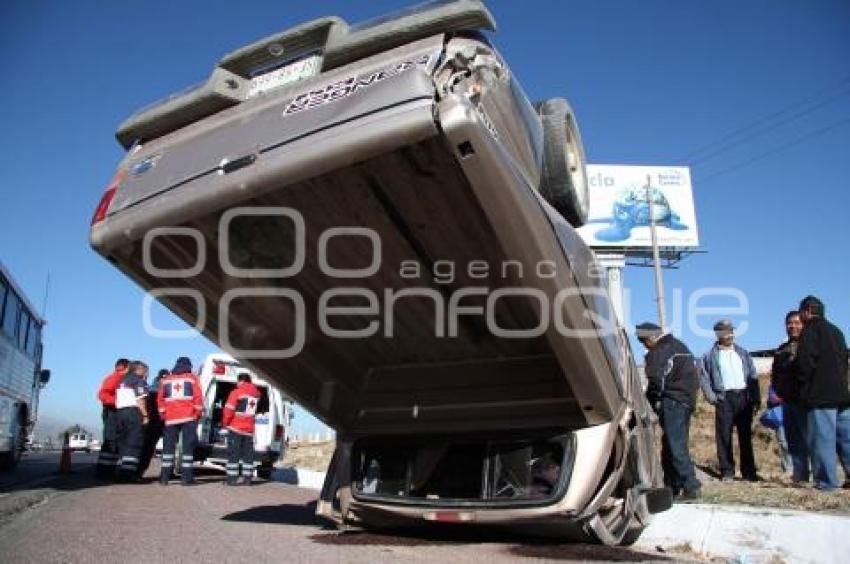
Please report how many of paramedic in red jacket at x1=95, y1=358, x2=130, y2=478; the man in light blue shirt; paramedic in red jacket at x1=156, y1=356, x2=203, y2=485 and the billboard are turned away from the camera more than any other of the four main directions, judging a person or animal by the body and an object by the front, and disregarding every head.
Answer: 1

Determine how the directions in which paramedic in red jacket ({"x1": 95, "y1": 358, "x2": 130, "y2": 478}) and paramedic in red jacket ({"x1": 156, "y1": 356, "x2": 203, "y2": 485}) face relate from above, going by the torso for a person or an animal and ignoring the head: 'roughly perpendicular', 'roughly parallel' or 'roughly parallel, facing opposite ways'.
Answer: roughly perpendicular

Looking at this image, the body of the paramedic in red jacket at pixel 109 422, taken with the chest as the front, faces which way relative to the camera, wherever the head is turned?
to the viewer's right

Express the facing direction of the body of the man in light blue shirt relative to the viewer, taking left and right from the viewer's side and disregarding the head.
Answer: facing the viewer

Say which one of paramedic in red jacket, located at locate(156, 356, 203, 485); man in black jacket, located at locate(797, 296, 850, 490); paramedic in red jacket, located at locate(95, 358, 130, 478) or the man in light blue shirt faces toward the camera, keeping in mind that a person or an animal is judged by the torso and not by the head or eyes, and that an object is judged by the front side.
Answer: the man in light blue shirt

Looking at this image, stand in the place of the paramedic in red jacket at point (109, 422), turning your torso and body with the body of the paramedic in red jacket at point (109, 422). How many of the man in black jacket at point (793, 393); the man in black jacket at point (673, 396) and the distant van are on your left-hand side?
1

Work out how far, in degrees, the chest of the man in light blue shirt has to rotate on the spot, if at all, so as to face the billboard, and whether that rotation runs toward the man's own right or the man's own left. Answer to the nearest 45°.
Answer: approximately 180°

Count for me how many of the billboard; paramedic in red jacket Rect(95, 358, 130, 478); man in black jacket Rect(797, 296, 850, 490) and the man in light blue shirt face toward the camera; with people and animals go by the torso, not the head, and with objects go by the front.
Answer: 2

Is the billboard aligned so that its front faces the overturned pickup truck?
yes

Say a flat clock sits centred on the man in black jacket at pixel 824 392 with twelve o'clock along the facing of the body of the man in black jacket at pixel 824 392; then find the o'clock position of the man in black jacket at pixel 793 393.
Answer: the man in black jacket at pixel 793 393 is roughly at 1 o'clock from the man in black jacket at pixel 824 392.

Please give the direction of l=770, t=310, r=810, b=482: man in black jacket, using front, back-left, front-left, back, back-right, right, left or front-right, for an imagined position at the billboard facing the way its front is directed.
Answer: front

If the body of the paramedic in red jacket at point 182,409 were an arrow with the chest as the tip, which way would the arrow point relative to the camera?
away from the camera

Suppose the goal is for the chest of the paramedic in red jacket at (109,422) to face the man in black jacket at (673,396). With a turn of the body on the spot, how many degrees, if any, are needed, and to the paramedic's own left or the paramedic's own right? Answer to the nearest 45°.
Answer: approximately 45° to the paramedic's own right

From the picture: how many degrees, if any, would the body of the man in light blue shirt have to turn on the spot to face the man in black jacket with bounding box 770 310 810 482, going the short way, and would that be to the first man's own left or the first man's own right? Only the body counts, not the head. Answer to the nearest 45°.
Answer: approximately 45° to the first man's own left
